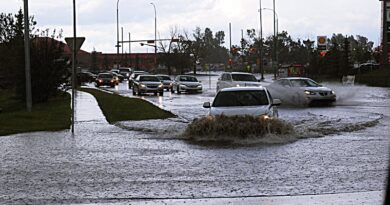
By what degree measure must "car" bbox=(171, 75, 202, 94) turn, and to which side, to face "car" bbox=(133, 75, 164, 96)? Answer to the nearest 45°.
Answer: approximately 90° to its right

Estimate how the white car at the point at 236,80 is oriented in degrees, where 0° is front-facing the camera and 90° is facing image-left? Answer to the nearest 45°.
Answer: approximately 315°

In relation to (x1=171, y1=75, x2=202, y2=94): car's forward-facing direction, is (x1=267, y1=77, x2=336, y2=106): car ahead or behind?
ahead
